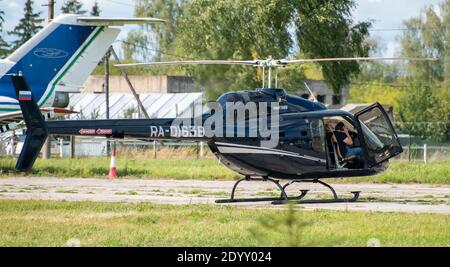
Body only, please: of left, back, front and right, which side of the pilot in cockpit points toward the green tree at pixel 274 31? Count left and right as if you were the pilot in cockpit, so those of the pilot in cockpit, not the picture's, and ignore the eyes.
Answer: left

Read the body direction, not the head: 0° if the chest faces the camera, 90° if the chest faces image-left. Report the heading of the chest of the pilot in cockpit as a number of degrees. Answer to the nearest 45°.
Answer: approximately 270°
